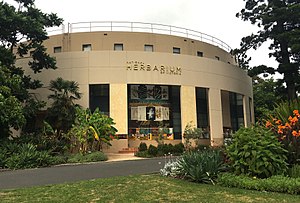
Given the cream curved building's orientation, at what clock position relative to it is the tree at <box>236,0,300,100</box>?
The tree is roughly at 9 o'clock from the cream curved building.

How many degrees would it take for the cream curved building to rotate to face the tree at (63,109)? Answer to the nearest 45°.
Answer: approximately 45° to its right

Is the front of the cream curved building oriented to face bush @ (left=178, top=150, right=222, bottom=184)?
yes

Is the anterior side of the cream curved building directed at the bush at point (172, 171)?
yes

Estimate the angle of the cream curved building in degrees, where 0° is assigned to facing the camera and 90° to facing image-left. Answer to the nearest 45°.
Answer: approximately 0°

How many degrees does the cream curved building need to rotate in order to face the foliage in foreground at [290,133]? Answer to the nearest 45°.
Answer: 0° — it already faces it

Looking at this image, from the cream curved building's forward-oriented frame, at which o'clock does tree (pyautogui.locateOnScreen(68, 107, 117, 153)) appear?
The tree is roughly at 1 o'clock from the cream curved building.

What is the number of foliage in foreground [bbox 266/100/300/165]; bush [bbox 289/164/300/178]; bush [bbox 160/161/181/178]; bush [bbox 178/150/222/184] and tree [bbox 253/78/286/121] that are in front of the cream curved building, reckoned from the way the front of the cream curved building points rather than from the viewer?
4

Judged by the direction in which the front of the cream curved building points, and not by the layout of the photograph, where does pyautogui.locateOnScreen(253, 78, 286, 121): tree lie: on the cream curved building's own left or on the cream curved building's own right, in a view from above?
on the cream curved building's own left
